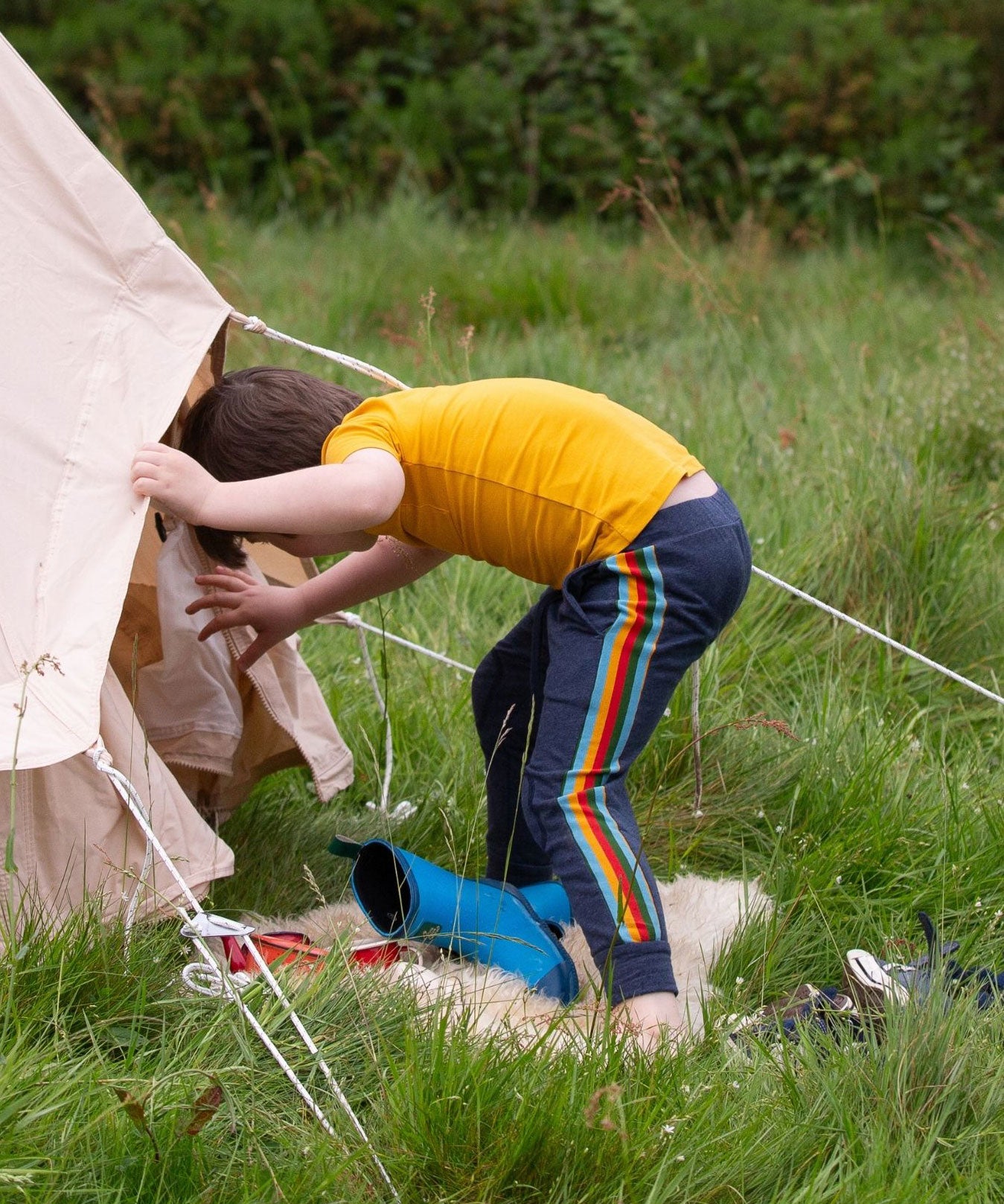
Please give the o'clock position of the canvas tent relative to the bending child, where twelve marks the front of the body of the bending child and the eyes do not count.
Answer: The canvas tent is roughly at 12 o'clock from the bending child.

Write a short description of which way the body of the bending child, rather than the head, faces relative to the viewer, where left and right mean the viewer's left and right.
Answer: facing to the left of the viewer

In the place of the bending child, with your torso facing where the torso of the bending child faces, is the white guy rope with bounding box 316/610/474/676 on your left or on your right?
on your right

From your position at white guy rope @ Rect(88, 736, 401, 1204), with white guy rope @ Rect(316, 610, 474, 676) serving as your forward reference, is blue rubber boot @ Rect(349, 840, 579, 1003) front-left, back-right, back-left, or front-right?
front-right

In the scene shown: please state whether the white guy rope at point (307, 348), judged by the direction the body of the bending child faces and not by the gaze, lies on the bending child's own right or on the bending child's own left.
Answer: on the bending child's own right
